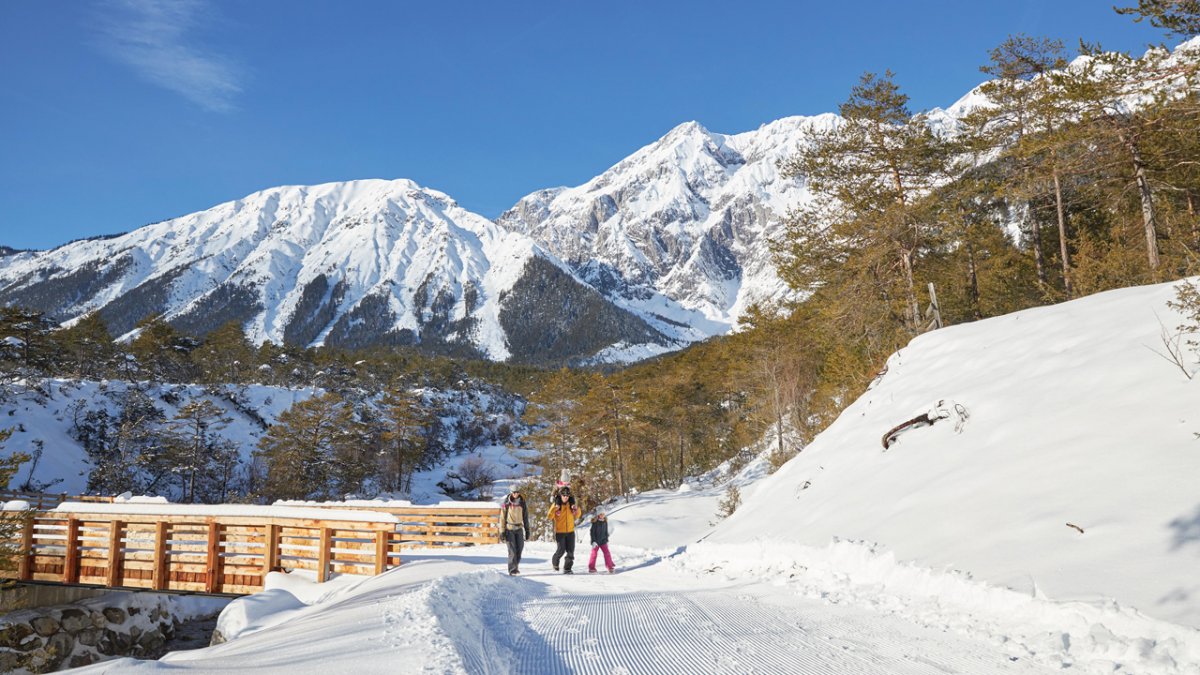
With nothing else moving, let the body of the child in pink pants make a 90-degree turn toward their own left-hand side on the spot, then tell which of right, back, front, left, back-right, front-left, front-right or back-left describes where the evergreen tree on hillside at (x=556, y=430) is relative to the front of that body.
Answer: left

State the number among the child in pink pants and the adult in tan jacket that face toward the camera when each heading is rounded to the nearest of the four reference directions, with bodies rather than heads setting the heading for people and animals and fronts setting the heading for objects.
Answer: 2

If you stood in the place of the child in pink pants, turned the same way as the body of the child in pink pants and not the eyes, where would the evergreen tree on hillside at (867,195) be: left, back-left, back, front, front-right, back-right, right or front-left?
back-left

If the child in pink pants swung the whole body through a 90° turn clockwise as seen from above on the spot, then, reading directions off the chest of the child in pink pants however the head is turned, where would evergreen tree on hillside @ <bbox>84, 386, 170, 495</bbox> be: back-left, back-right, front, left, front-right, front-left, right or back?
front-right

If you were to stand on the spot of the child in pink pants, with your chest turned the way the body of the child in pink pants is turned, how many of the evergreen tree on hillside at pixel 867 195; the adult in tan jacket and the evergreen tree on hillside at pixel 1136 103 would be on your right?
1

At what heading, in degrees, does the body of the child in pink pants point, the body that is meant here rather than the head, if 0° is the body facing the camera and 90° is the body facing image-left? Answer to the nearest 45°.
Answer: approximately 0°

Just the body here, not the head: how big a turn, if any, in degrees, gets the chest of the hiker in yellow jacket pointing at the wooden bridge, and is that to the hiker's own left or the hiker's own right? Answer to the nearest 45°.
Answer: approximately 135° to the hiker's own right

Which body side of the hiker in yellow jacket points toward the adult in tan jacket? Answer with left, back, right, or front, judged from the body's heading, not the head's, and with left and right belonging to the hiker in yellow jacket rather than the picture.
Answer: right

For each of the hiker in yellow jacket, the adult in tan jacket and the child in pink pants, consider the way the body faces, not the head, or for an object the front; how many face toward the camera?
3
